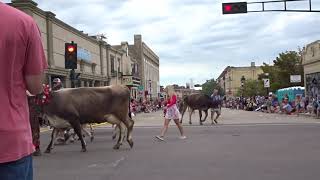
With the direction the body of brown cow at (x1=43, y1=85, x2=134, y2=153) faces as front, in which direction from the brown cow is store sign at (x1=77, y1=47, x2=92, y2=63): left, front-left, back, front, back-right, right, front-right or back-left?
right

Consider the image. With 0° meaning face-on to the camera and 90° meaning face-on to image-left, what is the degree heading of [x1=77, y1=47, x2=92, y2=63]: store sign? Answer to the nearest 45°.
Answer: approximately 315°

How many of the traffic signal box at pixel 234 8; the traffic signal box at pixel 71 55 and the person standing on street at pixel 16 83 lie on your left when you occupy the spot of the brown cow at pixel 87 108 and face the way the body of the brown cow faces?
1

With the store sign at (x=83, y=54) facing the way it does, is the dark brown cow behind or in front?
in front

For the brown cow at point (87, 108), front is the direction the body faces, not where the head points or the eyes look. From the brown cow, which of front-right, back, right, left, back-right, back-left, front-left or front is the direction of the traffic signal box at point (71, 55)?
right

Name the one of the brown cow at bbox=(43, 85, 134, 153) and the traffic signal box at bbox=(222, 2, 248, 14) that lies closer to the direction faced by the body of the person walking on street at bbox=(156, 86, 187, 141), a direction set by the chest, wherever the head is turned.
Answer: the brown cow

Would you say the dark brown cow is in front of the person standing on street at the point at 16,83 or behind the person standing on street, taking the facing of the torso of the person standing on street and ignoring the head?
in front

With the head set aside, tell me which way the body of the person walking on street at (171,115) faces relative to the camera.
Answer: to the viewer's left

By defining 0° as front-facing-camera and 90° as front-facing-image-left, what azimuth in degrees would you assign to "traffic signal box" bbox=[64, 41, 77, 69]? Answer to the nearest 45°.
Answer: approximately 0°

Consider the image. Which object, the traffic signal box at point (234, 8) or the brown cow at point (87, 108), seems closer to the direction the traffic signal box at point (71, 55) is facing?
the brown cow
